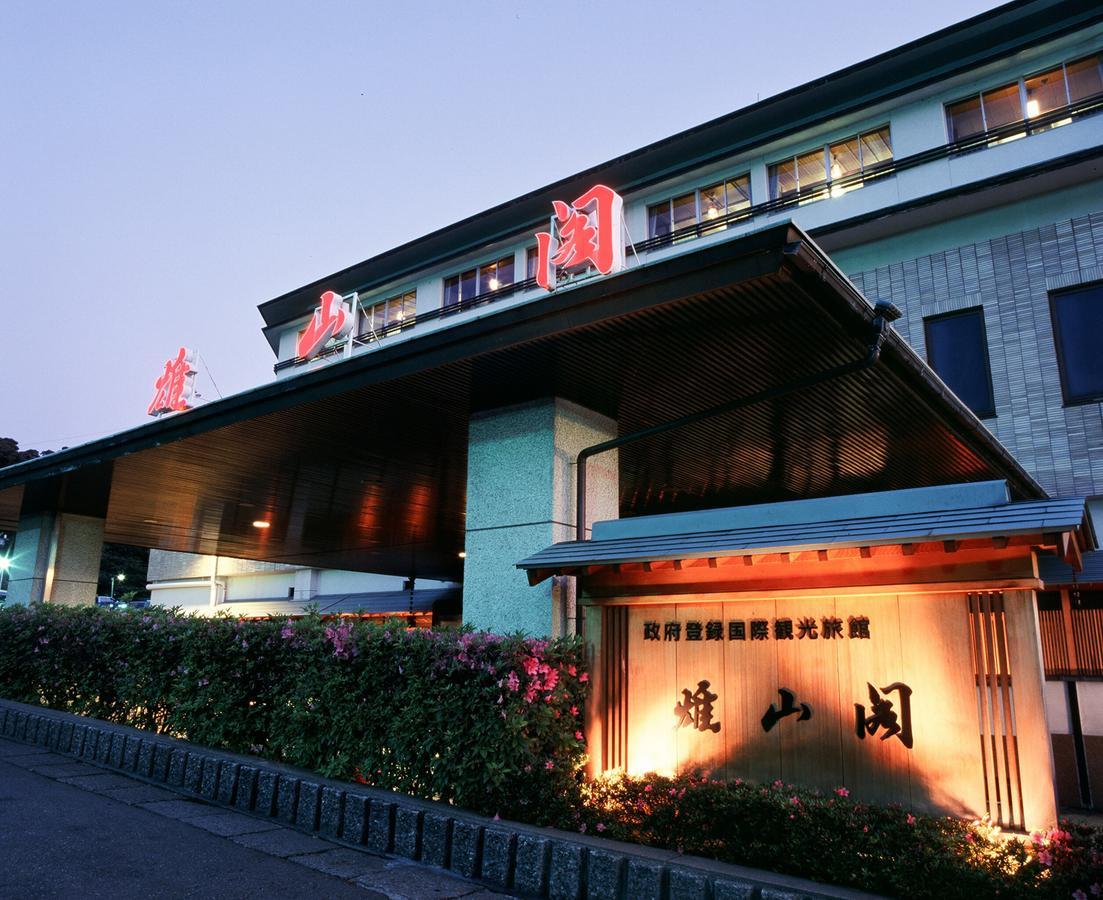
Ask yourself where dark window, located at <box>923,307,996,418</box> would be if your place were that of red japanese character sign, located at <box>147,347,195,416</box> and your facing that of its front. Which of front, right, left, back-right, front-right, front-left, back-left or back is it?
left

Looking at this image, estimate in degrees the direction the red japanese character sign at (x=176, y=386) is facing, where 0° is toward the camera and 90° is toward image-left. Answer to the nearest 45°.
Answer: approximately 45°

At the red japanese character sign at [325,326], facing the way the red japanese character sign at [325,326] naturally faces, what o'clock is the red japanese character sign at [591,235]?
the red japanese character sign at [591,235] is roughly at 9 o'clock from the red japanese character sign at [325,326].

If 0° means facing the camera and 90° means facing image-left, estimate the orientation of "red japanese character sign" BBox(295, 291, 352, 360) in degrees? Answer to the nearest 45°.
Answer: approximately 45°

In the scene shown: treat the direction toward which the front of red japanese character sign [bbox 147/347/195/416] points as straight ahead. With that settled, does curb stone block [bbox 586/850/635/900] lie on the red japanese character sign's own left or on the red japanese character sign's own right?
on the red japanese character sign's own left

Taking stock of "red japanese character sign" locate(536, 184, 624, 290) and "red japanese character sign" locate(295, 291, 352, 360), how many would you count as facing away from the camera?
0

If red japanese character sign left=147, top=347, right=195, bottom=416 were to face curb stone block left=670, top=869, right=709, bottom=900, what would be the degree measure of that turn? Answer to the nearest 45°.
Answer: approximately 45° to its left

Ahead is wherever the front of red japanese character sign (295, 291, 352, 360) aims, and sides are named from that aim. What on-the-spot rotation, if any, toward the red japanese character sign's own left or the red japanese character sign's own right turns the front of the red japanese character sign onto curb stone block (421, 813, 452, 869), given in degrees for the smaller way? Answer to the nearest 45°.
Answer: approximately 45° to the red japanese character sign's own left

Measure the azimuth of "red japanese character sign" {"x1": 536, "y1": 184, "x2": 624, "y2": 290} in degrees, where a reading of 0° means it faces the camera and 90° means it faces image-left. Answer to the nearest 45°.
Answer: approximately 45°
